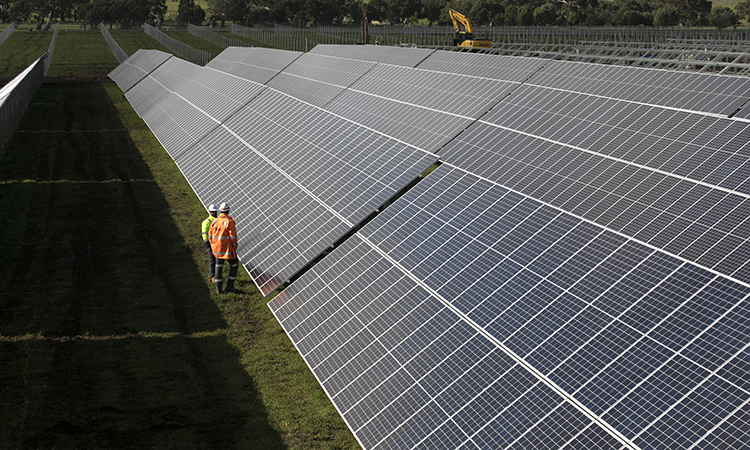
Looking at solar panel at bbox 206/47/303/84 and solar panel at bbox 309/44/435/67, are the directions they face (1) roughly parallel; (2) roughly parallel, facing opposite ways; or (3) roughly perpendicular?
roughly parallel

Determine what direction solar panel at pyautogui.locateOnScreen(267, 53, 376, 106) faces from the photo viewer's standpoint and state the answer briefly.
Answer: facing the viewer and to the left of the viewer

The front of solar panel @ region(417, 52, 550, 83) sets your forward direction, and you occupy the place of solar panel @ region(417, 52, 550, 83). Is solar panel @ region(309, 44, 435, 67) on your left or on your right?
on your right

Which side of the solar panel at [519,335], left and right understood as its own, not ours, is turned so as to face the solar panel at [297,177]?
right

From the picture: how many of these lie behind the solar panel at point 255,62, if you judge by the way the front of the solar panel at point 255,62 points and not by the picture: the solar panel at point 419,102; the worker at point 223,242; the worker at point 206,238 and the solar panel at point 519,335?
0

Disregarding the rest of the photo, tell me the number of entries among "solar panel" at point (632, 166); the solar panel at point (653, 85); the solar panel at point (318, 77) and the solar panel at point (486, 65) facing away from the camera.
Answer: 0

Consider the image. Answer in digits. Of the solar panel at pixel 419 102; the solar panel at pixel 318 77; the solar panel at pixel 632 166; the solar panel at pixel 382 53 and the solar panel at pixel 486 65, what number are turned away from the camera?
0

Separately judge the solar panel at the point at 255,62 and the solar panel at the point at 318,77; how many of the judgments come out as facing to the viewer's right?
0

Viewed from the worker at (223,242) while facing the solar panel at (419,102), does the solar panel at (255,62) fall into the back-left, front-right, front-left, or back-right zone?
front-left

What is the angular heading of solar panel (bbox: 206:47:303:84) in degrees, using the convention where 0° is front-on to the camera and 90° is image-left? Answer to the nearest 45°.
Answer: approximately 45°

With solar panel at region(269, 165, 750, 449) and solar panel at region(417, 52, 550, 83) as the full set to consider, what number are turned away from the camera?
0

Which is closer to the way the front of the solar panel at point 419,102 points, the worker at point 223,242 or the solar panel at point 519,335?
the worker
